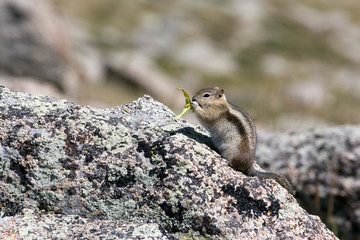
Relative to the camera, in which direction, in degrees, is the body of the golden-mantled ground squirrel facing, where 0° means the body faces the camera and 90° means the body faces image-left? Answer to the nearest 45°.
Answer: approximately 90°

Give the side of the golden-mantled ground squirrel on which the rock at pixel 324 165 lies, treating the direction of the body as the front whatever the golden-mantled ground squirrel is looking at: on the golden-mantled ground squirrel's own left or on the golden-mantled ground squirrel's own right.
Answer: on the golden-mantled ground squirrel's own right

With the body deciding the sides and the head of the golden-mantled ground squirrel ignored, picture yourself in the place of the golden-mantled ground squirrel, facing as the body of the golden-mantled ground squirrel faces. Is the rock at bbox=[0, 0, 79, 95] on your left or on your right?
on your right
